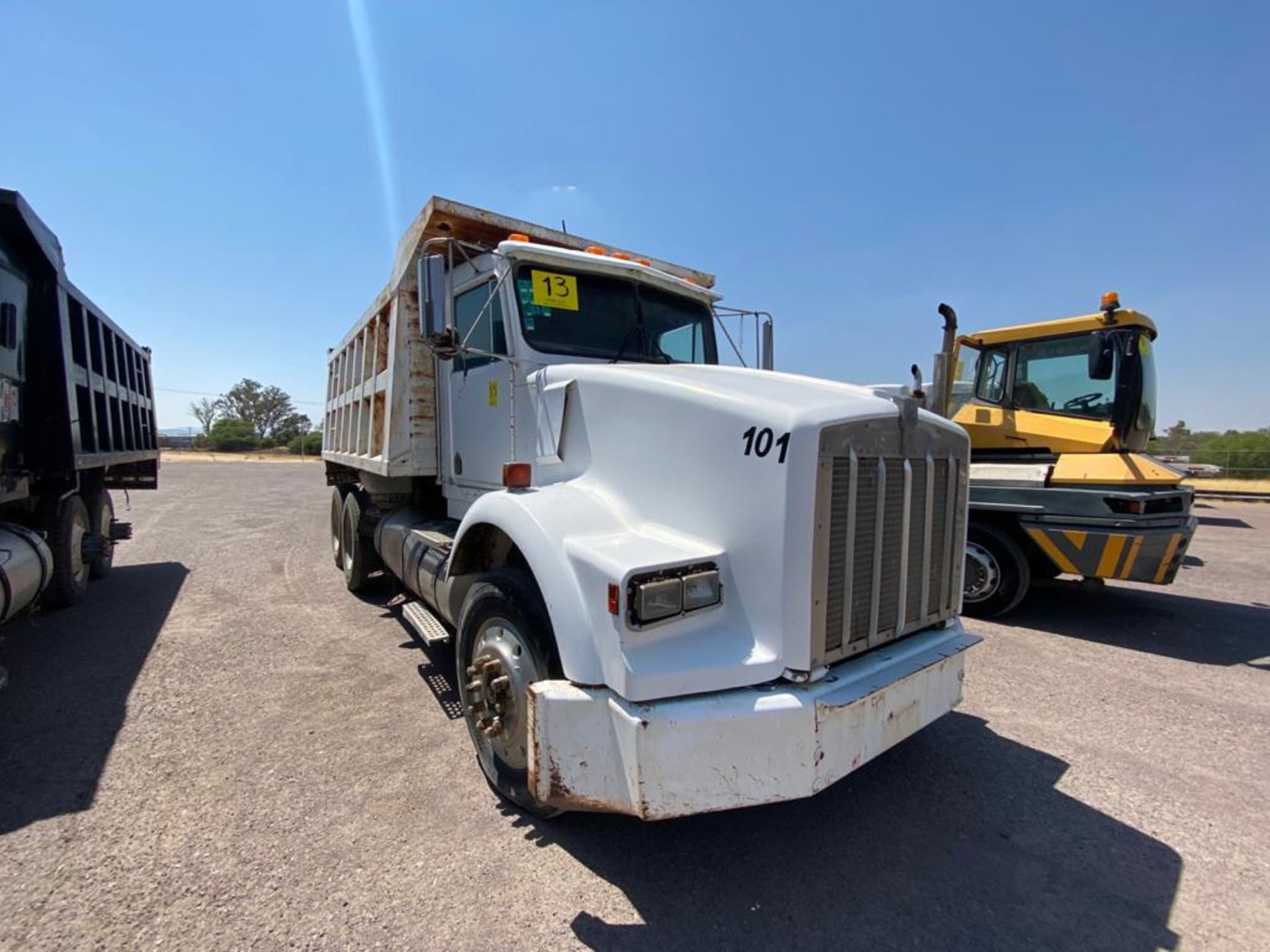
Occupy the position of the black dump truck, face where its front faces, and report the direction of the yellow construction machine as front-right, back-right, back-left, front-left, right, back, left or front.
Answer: left

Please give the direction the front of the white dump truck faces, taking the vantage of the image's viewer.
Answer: facing the viewer and to the right of the viewer

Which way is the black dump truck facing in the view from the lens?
facing the viewer and to the left of the viewer

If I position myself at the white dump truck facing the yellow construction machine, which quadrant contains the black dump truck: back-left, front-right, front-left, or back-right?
back-left

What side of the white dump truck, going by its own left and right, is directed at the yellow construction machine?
left

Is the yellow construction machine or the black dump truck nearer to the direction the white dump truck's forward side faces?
the yellow construction machine

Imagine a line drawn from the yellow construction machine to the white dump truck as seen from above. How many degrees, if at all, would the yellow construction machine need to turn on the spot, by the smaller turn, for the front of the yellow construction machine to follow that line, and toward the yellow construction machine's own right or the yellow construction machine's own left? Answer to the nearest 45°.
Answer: approximately 90° to the yellow construction machine's own right

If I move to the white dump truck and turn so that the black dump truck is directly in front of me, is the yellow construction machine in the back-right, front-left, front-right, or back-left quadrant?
back-right
